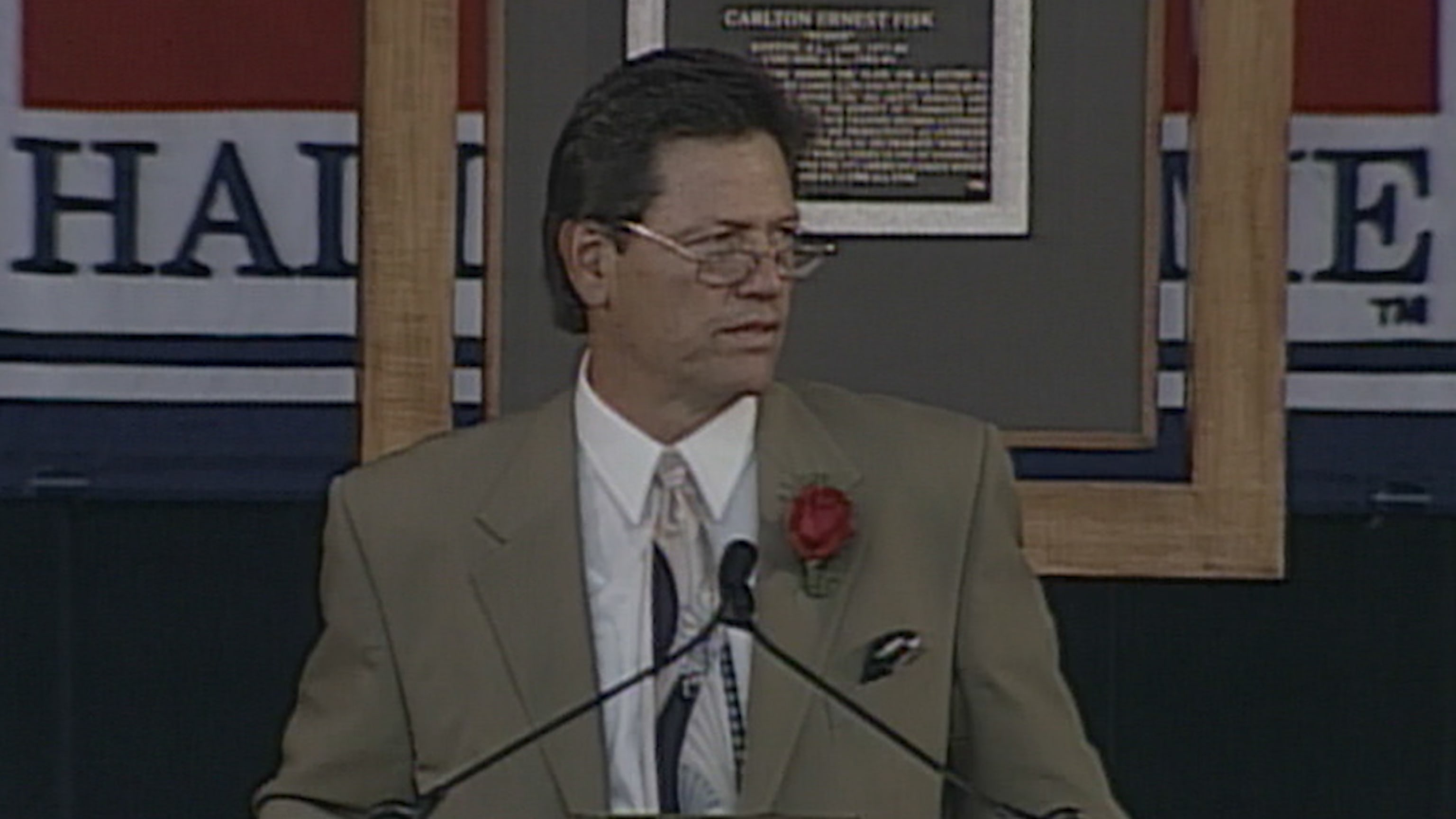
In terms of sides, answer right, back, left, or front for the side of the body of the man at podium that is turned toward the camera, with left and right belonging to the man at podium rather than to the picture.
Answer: front

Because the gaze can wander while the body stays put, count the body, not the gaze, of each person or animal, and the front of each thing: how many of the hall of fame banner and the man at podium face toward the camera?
2

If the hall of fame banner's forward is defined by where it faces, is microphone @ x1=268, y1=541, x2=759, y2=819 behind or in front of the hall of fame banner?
in front

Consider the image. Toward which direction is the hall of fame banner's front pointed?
toward the camera

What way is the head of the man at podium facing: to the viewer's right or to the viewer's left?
to the viewer's right

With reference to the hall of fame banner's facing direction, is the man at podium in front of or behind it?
in front

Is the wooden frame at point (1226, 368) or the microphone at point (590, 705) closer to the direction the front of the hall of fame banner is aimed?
the microphone

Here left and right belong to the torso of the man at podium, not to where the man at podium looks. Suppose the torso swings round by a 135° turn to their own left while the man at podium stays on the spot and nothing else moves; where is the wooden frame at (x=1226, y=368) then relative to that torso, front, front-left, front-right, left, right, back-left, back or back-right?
front
